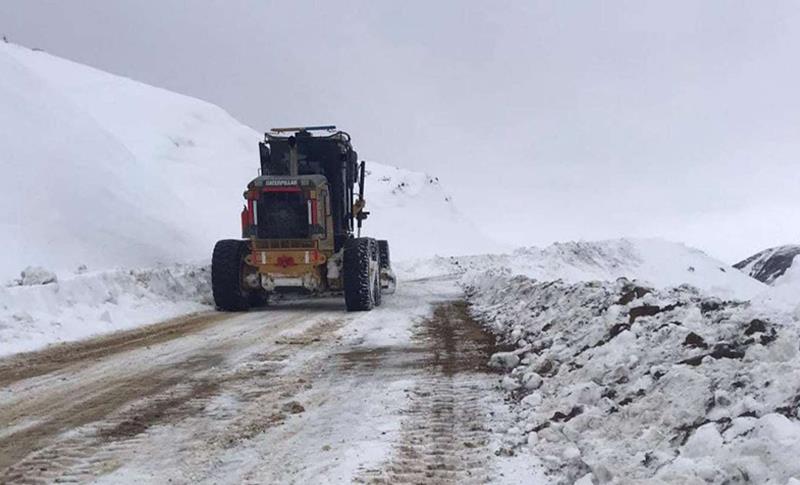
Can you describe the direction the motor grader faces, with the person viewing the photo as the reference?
facing away from the viewer
